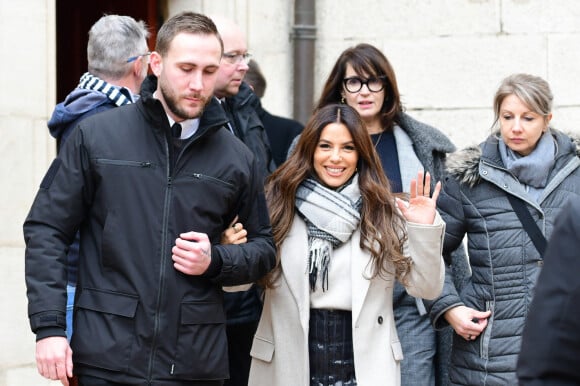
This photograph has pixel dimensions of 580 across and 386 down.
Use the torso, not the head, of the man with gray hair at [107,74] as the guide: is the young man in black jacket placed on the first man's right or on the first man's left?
on the first man's right

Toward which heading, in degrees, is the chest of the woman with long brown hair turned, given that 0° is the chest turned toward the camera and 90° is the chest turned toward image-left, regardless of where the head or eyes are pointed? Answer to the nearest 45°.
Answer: approximately 0°

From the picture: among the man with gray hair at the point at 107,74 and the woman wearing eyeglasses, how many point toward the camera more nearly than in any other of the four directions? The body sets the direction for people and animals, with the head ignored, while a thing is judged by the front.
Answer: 1

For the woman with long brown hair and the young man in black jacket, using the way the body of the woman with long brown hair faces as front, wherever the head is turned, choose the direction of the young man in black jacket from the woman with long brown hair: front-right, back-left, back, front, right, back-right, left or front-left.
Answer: front-right

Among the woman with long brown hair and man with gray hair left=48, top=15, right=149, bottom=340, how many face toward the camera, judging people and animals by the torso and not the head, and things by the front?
1

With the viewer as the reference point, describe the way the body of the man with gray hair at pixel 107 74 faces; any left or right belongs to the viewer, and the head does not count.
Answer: facing away from the viewer and to the right of the viewer

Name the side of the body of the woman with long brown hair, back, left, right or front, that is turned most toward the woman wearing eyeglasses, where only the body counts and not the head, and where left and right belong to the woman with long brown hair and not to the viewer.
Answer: back
